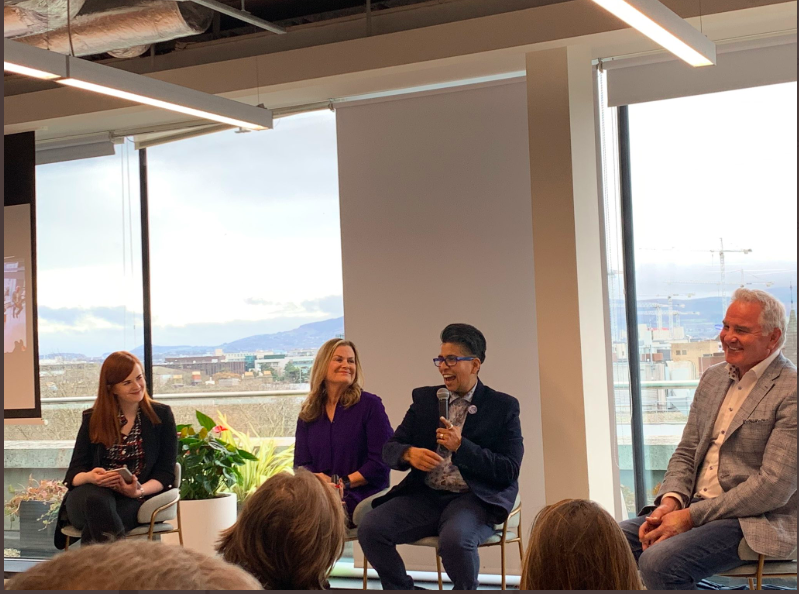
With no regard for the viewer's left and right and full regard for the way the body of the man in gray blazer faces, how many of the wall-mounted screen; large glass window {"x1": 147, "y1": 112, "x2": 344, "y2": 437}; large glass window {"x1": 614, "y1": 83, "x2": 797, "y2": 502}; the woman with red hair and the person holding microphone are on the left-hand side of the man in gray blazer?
0

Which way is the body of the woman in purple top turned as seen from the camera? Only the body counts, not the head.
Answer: toward the camera

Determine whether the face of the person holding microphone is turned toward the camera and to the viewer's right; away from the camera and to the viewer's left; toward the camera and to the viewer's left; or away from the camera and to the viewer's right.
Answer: toward the camera and to the viewer's left

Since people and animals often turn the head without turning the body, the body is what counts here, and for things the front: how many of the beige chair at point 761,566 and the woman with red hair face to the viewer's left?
1

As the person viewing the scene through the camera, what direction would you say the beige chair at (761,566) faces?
facing to the left of the viewer

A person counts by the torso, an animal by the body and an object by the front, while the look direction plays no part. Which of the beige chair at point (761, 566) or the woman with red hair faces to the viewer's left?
the beige chair

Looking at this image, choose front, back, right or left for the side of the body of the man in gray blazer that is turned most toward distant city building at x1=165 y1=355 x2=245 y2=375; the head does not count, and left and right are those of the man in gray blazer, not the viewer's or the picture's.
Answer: right

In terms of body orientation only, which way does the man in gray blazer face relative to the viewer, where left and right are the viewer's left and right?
facing the viewer and to the left of the viewer

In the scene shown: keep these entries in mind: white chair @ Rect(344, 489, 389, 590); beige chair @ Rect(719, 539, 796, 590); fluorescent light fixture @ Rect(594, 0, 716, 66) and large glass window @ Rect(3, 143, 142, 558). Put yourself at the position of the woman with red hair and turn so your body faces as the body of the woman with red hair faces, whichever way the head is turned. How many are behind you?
1

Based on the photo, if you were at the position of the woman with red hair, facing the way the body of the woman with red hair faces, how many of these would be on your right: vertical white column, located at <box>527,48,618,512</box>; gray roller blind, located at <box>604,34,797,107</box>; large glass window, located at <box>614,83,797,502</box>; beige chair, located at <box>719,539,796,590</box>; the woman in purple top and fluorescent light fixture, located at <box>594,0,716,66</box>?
0

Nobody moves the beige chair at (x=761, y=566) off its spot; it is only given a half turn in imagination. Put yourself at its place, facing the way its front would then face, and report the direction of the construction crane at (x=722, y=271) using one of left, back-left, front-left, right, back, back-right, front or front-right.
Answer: left

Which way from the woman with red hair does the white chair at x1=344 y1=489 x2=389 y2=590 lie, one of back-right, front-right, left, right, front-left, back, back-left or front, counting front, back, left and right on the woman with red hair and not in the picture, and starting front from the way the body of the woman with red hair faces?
front-left

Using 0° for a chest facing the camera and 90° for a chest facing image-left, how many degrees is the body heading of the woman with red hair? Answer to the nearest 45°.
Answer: approximately 0°

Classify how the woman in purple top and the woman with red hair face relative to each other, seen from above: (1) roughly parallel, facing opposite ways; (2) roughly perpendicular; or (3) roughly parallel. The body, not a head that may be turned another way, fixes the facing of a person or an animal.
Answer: roughly parallel

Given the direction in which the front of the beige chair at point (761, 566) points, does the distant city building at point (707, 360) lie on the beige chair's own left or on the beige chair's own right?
on the beige chair's own right
